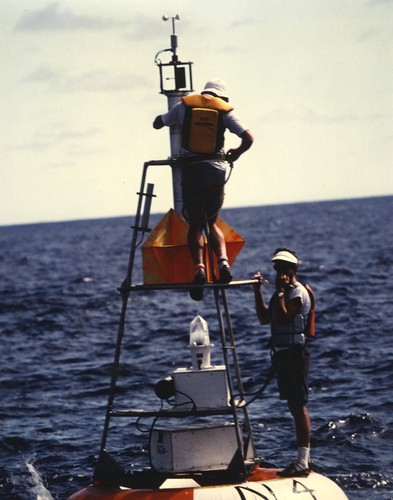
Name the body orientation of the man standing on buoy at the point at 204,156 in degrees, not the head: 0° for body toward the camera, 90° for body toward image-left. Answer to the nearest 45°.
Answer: approximately 180°

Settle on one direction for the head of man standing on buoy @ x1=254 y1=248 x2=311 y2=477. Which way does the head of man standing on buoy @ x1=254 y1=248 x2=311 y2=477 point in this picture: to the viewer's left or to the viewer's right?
to the viewer's left

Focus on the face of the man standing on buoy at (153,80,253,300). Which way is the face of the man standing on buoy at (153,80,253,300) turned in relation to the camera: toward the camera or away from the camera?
away from the camera
